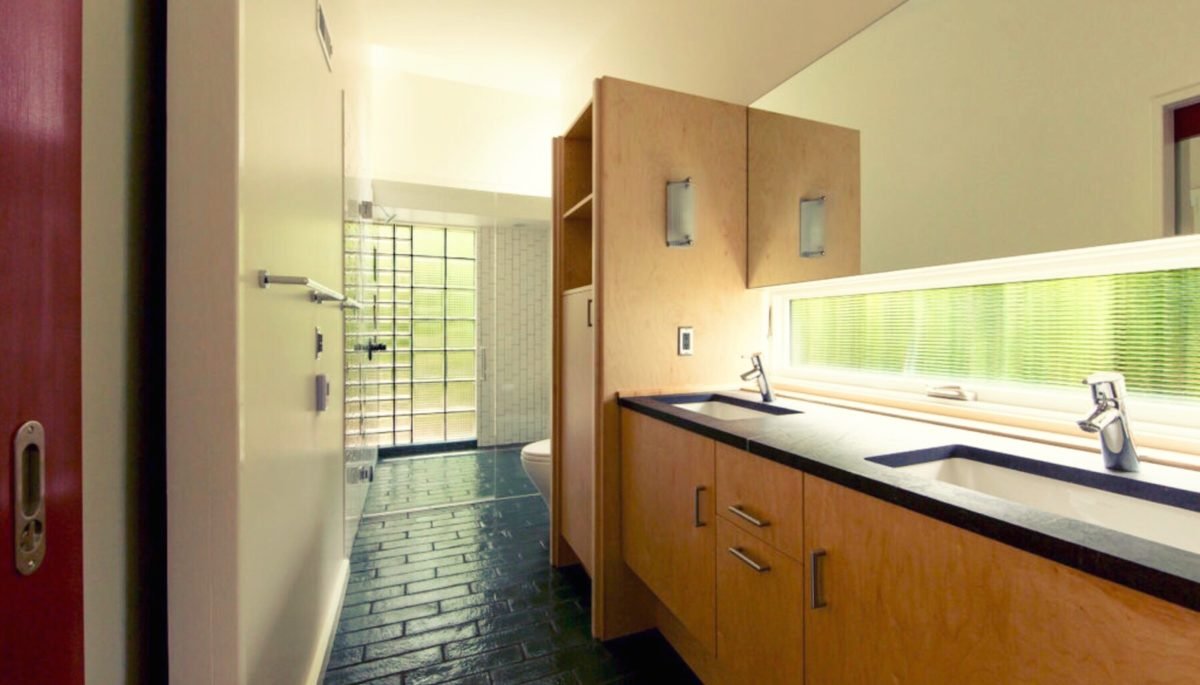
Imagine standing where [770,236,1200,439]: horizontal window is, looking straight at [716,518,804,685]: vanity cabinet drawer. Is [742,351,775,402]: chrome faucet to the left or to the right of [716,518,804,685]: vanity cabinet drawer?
right

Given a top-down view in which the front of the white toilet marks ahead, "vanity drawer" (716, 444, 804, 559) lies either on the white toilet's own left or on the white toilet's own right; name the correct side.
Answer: on the white toilet's own left

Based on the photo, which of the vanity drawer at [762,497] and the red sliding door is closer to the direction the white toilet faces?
the red sliding door

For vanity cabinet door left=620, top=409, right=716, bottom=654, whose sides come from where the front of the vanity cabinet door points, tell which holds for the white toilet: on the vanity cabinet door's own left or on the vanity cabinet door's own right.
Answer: on the vanity cabinet door's own right

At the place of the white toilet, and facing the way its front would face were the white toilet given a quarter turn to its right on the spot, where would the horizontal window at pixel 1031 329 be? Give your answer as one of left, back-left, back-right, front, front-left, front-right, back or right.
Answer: back-right

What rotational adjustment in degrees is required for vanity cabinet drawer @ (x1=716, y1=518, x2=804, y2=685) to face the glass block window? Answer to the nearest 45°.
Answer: approximately 90° to its right

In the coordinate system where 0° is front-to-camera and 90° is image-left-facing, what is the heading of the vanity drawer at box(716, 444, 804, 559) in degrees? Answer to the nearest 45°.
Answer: approximately 45°

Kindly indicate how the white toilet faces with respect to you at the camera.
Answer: facing to the left of the viewer
